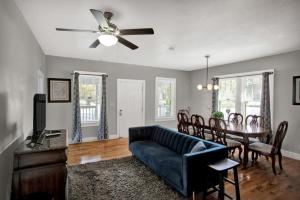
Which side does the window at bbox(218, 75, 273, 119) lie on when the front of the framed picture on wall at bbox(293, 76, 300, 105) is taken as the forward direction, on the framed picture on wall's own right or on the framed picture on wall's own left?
on the framed picture on wall's own right

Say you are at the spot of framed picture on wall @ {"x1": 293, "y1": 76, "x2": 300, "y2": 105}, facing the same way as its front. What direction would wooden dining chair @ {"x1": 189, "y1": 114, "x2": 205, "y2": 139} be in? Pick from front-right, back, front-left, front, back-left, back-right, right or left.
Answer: front-right

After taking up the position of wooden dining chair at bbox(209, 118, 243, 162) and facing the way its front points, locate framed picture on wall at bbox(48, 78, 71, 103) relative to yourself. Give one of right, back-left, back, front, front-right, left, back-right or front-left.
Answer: back-left

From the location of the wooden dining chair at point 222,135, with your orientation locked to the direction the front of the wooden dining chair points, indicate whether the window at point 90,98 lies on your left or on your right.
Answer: on your left

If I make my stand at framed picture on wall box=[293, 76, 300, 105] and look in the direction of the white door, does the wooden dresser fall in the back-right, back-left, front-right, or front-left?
front-left

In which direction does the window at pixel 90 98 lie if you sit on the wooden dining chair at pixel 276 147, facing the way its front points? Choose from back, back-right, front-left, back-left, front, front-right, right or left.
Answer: front-left

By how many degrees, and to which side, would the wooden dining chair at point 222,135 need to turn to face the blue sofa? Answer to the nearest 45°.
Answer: approximately 180°

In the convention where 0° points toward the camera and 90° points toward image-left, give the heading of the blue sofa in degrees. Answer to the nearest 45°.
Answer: approximately 45°

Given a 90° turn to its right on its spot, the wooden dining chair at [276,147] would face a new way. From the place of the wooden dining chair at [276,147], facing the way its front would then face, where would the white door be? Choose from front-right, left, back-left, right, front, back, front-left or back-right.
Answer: back-left

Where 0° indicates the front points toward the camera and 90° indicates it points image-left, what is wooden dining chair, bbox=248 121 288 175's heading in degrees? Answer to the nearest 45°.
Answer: approximately 135°

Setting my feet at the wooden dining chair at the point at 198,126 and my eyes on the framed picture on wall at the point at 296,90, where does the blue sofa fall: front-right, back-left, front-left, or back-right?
back-right

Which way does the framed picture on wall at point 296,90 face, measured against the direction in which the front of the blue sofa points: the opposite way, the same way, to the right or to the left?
the same way

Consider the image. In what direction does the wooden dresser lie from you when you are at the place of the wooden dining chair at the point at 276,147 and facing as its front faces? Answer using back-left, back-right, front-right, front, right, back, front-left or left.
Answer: left
